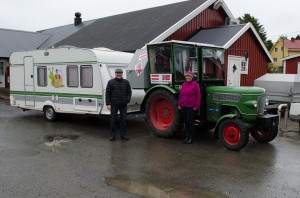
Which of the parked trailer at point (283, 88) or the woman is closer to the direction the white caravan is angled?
the woman

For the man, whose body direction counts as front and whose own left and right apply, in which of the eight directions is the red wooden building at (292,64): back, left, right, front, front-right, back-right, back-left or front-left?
back-left

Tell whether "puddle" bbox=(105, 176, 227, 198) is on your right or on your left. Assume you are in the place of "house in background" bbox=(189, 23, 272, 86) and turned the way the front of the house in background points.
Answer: on your right

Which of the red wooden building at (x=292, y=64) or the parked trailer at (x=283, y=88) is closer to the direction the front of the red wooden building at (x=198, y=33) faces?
the parked trailer

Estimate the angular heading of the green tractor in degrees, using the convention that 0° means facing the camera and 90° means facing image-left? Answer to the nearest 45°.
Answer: approximately 315°

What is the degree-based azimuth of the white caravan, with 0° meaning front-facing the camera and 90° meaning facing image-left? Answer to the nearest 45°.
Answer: approximately 315°

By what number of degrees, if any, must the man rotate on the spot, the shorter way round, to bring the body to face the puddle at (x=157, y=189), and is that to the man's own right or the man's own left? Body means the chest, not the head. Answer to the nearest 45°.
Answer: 0° — they already face it

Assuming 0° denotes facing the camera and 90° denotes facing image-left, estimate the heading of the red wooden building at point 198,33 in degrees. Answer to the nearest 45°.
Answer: approximately 315°

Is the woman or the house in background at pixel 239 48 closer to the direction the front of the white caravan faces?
the woman
